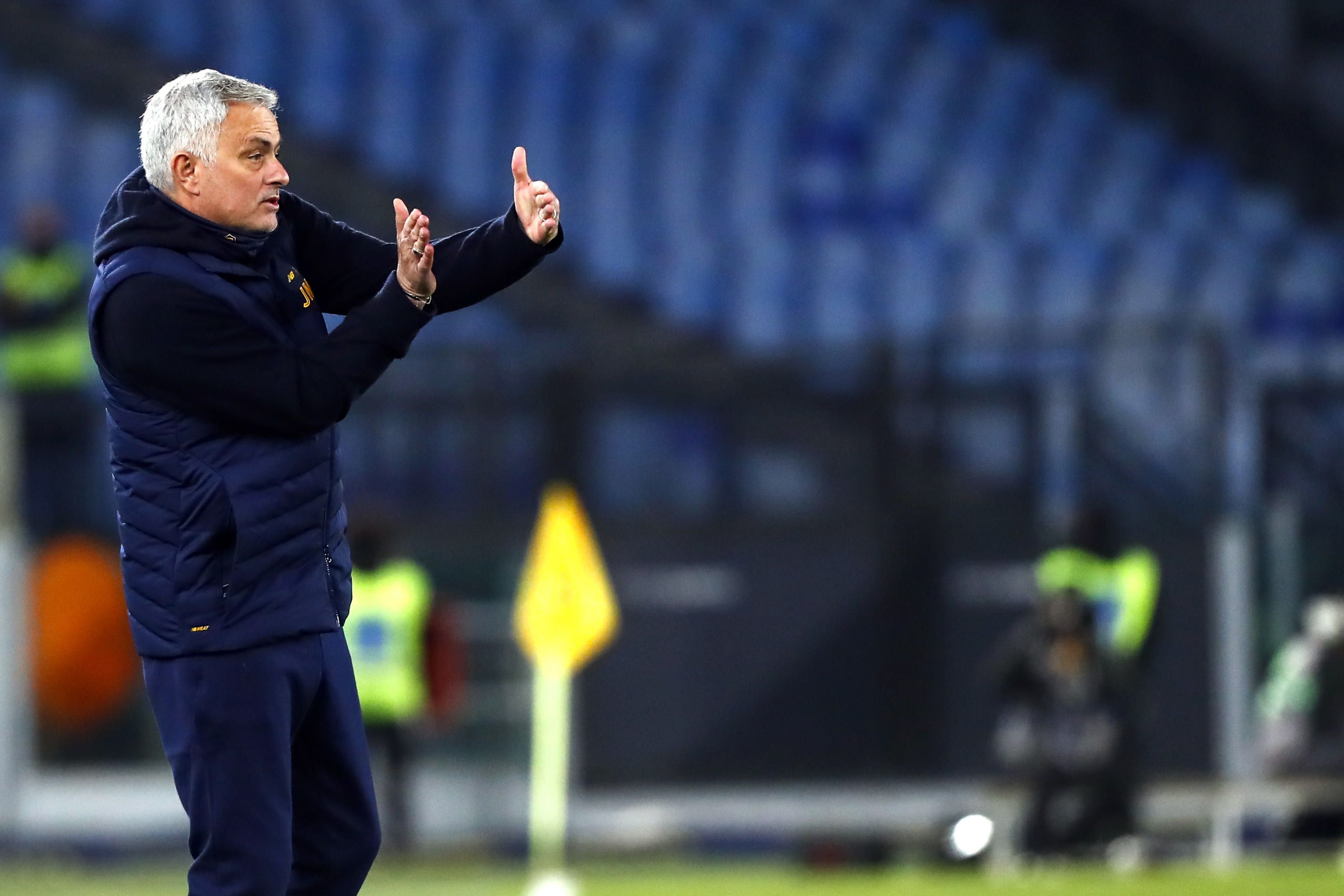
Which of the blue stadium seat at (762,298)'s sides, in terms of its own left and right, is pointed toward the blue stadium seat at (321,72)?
right

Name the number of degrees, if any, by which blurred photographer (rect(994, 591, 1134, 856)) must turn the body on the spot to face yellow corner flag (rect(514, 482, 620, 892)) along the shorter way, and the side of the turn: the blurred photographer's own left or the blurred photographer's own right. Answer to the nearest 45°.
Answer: approximately 90° to the blurred photographer's own right

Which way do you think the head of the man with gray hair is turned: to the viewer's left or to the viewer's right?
to the viewer's right

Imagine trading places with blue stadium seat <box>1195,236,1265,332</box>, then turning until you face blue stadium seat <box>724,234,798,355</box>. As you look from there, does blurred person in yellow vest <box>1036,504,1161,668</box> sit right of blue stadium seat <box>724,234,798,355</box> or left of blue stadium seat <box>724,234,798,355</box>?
left

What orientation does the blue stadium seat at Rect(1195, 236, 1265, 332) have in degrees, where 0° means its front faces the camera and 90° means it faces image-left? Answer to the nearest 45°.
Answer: approximately 45°

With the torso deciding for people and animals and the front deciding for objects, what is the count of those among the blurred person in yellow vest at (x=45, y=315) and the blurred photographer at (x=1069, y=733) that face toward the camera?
2
